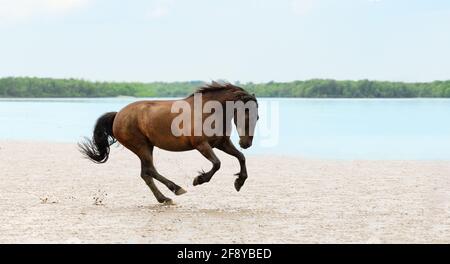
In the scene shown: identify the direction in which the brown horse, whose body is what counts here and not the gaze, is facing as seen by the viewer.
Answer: to the viewer's right
